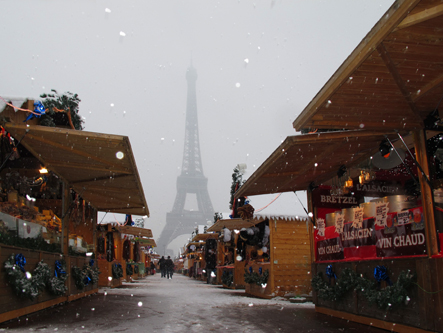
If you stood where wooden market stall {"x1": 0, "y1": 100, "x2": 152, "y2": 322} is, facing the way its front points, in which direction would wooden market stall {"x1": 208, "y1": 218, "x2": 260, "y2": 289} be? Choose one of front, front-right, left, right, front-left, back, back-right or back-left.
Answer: left

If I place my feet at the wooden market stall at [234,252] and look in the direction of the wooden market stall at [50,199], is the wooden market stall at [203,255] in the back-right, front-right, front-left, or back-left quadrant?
back-right

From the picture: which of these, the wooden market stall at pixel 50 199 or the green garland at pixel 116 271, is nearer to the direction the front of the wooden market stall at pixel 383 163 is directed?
the wooden market stall

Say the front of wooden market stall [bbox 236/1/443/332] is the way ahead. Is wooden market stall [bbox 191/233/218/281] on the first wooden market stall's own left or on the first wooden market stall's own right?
on the first wooden market stall's own right

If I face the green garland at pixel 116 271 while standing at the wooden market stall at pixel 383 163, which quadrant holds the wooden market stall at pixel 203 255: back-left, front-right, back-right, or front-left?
front-right

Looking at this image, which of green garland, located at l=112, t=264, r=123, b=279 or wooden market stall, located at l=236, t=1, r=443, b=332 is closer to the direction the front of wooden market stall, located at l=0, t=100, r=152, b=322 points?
the wooden market stall

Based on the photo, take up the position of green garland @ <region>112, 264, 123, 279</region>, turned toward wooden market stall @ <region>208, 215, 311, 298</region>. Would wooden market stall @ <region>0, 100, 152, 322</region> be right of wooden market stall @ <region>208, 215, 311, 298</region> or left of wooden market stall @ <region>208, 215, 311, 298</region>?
right

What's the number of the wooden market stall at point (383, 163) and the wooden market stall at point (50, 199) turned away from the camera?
0

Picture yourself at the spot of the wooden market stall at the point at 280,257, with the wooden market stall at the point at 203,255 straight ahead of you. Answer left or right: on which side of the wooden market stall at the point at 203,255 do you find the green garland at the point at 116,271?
left

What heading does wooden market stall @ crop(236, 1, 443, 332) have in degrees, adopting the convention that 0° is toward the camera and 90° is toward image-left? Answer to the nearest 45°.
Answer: approximately 45°

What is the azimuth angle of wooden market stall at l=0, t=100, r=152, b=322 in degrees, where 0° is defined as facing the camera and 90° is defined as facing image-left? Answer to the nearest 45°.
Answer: approximately 315°

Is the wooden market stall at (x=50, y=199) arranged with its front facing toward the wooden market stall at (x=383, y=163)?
yes

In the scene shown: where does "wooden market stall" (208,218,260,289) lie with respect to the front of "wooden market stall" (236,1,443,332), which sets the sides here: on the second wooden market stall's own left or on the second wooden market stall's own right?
on the second wooden market stall's own right
